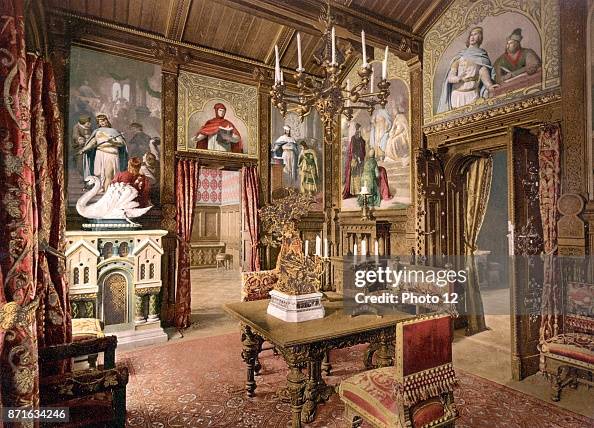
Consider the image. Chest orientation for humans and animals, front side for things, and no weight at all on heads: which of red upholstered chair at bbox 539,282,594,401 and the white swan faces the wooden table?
the red upholstered chair

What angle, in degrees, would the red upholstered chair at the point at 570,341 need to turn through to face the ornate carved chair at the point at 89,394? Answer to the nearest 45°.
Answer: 0° — it already faces it

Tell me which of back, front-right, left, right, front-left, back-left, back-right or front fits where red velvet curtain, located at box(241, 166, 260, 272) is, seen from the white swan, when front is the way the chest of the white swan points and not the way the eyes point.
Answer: back

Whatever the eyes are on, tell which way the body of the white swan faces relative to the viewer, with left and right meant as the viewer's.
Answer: facing to the left of the viewer

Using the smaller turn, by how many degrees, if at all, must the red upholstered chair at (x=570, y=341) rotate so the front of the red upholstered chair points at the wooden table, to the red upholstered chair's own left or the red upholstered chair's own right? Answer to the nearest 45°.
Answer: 0° — it already faces it

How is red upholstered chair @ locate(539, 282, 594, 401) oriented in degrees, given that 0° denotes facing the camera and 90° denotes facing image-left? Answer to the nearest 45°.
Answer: approximately 45°

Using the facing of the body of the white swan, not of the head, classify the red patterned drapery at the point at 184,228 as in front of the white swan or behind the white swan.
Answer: behind
